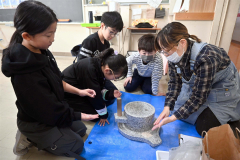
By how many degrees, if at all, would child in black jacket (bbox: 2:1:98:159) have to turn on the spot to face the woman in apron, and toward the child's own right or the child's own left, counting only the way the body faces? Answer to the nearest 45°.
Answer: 0° — they already face them

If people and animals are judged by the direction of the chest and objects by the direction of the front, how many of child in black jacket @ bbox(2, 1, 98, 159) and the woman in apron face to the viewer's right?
1

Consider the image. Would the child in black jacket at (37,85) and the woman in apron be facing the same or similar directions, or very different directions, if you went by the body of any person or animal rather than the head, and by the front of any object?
very different directions

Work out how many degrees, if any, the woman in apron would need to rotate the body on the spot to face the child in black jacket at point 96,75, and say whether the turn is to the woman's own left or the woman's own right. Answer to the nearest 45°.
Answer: approximately 45° to the woman's own right

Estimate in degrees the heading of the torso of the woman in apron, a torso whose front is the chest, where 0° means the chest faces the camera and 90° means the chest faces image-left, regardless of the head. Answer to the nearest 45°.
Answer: approximately 45°

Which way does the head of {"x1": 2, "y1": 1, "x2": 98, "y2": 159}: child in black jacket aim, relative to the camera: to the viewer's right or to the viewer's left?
to the viewer's right

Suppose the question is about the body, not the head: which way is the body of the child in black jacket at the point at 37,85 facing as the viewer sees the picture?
to the viewer's right

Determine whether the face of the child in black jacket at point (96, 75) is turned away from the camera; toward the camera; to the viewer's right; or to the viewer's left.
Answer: to the viewer's right
